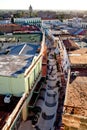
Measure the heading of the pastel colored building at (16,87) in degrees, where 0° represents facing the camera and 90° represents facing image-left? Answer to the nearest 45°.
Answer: approximately 270°
